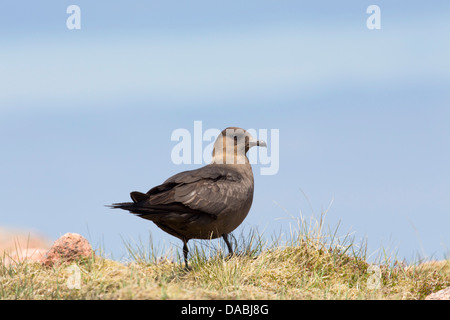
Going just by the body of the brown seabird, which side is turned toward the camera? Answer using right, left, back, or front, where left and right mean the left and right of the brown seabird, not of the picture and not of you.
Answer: right

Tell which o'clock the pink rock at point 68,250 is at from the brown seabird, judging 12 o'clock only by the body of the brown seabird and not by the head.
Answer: The pink rock is roughly at 7 o'clock from the brown seabird.
